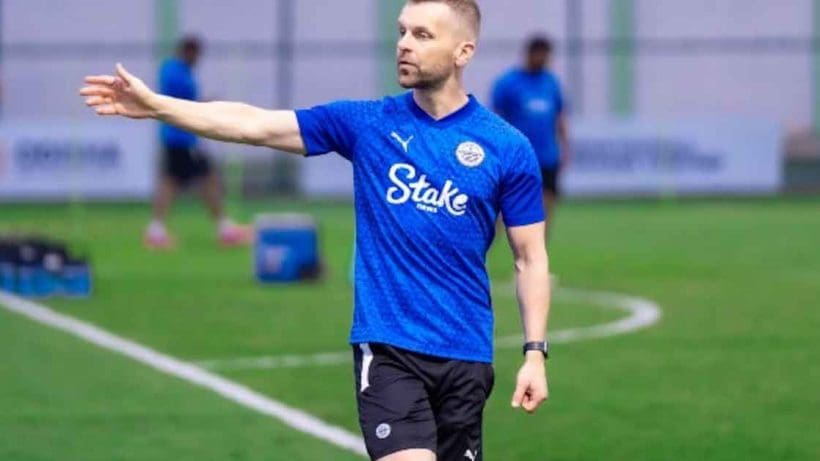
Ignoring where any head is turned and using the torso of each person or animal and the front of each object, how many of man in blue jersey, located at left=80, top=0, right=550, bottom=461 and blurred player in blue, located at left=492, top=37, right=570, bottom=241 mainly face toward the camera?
2

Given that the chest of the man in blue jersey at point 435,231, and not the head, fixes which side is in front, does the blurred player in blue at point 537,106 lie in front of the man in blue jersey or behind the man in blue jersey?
behind

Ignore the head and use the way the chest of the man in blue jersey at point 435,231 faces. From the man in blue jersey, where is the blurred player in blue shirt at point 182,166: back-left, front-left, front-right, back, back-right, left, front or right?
back

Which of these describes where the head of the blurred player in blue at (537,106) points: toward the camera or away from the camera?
toward the camera

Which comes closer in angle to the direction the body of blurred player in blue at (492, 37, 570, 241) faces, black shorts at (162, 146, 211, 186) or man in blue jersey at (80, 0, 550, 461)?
the man in blue jersey

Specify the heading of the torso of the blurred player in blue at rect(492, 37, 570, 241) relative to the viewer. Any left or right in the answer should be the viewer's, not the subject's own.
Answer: facing the viewer

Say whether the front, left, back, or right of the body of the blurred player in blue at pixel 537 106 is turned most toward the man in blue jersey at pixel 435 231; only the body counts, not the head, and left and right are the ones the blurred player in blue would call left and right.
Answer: front

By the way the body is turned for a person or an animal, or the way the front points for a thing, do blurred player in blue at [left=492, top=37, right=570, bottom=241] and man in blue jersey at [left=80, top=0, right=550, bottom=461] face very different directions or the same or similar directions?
same or similar directions

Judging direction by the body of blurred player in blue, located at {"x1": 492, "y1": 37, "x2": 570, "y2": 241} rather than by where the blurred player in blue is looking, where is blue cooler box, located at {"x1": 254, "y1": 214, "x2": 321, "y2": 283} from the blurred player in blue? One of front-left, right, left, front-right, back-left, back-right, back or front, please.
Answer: right

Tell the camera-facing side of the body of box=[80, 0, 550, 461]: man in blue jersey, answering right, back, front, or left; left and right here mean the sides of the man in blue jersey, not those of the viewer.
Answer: front
